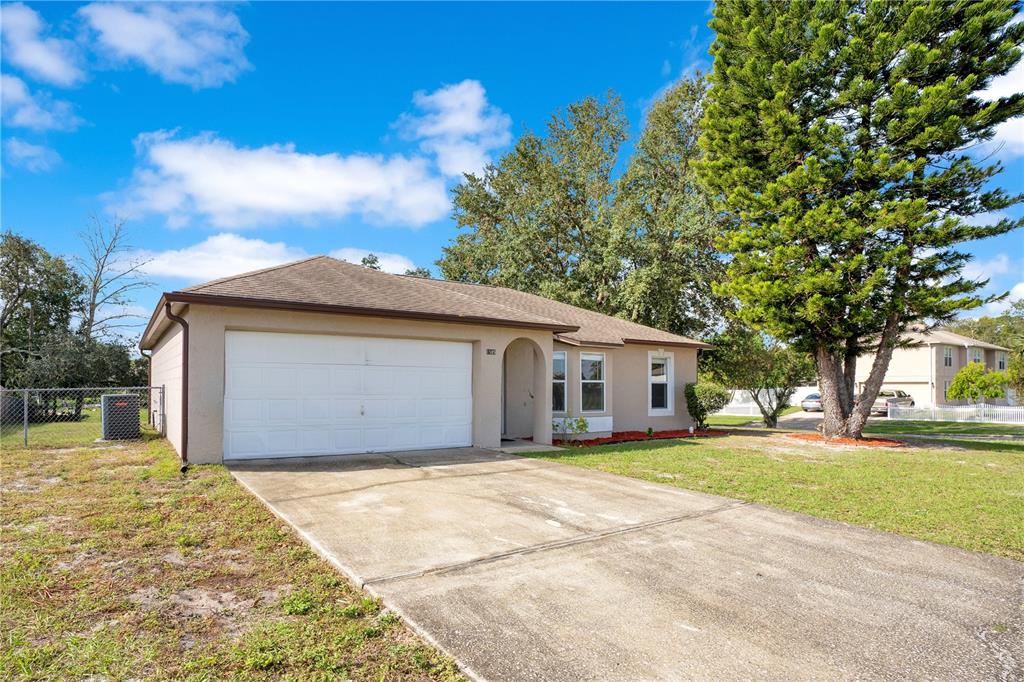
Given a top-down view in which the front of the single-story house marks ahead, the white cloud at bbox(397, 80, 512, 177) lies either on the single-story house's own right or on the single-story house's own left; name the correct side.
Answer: on the single-story house's own left

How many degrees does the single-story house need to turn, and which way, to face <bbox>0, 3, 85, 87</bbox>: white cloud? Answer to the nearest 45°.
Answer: approximately 135° to its right

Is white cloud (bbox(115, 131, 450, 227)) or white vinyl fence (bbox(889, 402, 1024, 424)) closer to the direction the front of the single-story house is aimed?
the white vinyl fence

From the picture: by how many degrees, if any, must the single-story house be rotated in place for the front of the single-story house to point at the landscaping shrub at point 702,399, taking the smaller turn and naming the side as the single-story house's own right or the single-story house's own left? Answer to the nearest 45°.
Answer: approximately 90° to the single-story house's own left

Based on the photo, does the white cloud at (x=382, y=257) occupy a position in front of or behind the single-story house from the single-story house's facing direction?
behind

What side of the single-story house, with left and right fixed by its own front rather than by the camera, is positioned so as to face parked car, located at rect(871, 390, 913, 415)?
left

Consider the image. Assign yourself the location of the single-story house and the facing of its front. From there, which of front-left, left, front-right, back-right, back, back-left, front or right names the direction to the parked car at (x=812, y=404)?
left

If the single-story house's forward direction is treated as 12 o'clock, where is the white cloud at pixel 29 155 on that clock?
The white cloud is roughly at 6 o'clock from the single-story house.

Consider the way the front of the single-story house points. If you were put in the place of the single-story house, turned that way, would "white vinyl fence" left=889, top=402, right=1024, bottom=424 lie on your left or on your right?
on your left

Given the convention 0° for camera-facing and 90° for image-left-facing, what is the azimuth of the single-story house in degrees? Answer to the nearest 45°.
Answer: approximately 315°
